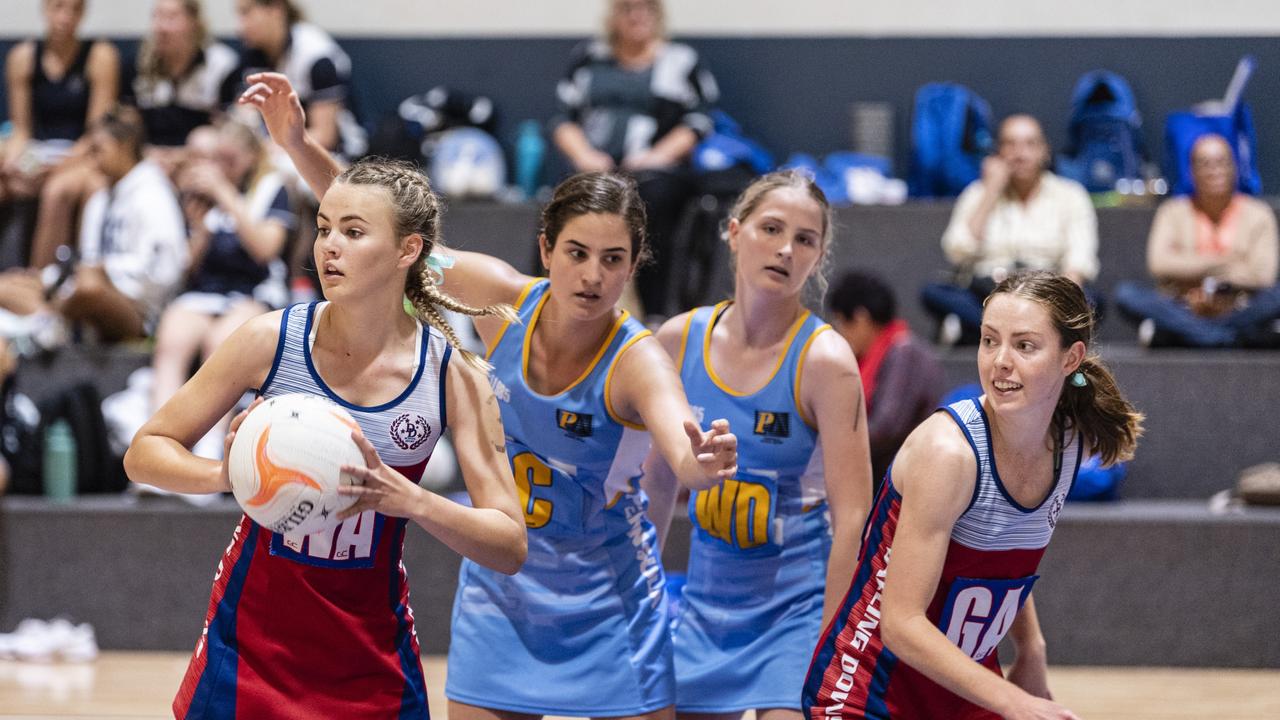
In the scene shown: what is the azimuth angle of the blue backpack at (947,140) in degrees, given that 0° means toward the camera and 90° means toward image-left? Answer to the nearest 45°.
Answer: approximately 45°

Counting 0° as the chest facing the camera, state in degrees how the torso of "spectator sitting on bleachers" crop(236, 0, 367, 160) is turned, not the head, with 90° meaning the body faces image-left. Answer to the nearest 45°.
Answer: approximately 45°

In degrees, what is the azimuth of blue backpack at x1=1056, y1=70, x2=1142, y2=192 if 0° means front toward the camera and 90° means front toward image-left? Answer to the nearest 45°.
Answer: approximately 0°

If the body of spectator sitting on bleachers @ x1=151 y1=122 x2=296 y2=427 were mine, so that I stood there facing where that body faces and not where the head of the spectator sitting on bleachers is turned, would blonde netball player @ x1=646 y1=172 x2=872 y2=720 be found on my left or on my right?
on my left

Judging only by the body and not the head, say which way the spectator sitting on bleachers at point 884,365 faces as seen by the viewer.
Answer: to the viewer's left

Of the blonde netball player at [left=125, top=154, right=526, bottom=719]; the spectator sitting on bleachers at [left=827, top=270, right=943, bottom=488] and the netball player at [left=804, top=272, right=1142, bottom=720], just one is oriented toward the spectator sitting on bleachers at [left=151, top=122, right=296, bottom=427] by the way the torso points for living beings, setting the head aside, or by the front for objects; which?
the spectator sitting on bleachers at [left=827, top=270, right=943, bottom=488]

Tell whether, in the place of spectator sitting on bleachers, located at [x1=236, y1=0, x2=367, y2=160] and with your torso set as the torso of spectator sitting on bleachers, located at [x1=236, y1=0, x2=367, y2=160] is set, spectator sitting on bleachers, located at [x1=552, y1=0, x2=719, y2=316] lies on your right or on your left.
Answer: on your left
